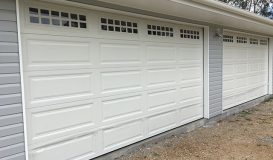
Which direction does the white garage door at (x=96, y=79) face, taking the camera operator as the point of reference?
facing the viewer and to the right of the viewer

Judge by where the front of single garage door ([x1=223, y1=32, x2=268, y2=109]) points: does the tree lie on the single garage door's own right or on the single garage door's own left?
on the single garage door's own left

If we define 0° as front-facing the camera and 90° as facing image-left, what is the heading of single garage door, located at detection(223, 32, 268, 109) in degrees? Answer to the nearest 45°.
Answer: approximately 315°

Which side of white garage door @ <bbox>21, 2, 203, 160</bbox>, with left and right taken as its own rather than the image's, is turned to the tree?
left

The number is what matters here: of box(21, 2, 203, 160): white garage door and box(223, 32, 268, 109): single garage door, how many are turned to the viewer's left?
0
